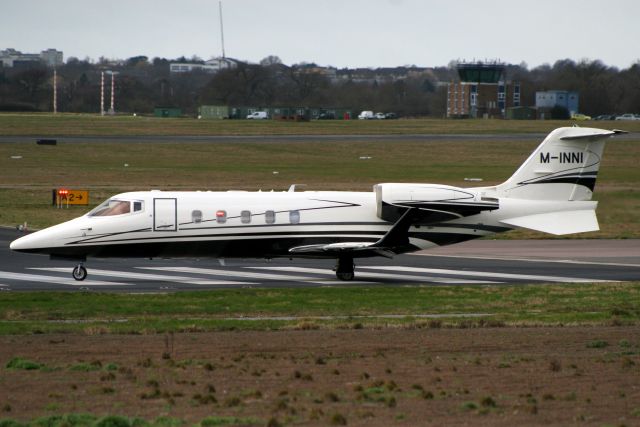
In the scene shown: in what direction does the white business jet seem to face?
to the viewer's left
